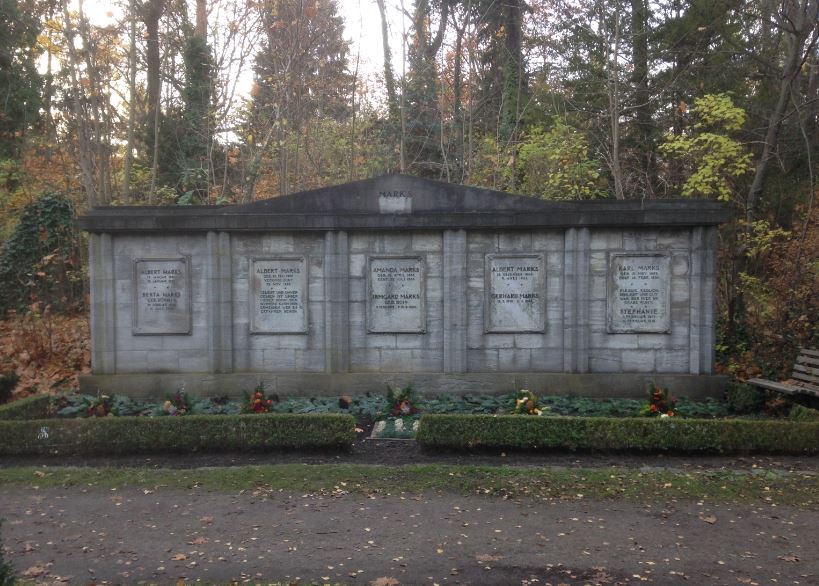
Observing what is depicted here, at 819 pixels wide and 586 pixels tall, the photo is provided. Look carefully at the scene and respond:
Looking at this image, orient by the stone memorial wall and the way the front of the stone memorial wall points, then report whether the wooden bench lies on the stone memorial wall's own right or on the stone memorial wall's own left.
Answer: on the stone memorial wall's own left

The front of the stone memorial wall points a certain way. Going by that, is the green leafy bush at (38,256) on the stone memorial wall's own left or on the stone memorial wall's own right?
on the stone memorial wall's own right

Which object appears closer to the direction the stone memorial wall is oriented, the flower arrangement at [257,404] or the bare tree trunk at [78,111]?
the flower arrangement

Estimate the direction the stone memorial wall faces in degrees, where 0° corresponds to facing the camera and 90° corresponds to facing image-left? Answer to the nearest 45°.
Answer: approximately 0°

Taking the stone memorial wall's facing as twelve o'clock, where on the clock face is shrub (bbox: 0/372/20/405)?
The shrub is roughly at 3 o'clock from the stone memorial wall.

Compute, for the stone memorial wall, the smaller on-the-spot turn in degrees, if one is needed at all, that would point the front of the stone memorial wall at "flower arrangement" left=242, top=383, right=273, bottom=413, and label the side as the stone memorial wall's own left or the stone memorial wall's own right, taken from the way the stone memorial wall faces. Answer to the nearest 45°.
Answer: approximately 45° to the stone memorial wall's own right

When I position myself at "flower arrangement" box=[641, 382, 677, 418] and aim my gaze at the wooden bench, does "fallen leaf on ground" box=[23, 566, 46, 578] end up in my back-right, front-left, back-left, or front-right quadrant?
back-right

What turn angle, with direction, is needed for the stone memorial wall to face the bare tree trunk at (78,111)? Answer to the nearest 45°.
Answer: approximately 135° to its right

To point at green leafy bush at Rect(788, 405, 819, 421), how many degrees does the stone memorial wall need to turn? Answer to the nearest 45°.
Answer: approximately 45° to its left
